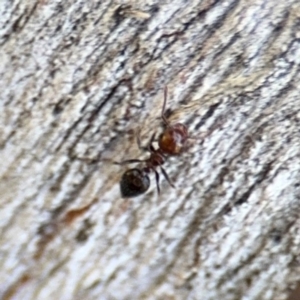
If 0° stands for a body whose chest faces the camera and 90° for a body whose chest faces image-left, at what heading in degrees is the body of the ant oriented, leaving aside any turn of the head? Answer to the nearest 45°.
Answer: approximately 225°
